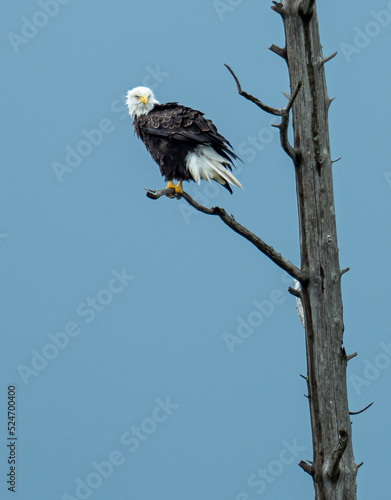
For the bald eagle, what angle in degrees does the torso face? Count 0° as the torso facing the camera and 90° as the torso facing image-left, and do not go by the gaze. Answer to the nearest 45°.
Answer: approximately 90°
